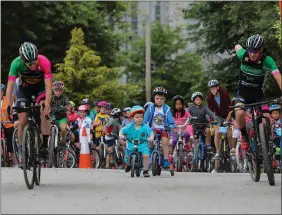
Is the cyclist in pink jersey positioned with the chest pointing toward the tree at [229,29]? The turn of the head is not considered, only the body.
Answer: no

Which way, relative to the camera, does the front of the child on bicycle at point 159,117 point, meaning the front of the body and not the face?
toward the camera

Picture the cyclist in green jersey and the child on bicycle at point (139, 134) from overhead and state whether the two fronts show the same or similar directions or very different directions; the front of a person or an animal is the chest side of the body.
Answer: same or similar directions

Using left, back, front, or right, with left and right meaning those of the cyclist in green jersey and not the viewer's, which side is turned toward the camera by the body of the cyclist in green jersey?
front

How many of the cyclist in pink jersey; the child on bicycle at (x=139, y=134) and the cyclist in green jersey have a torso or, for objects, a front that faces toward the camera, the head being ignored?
3

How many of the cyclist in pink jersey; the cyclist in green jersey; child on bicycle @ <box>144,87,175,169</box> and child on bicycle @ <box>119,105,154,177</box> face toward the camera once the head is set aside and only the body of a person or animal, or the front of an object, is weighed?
4

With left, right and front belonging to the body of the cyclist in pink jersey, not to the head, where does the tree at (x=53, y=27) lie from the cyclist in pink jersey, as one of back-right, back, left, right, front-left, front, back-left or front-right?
back

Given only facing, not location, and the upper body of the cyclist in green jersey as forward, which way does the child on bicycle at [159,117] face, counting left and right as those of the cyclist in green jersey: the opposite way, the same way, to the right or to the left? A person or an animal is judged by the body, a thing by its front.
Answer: the same way

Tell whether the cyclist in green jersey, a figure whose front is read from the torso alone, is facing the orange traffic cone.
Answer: no

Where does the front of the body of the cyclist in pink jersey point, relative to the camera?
toward the camera

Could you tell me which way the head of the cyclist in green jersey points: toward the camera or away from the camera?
toward the camera

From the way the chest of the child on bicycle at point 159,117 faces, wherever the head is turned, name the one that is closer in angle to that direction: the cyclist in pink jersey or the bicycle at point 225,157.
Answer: the cyclist in pink jersey

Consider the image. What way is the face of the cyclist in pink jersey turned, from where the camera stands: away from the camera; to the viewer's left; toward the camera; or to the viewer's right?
toward the camera
